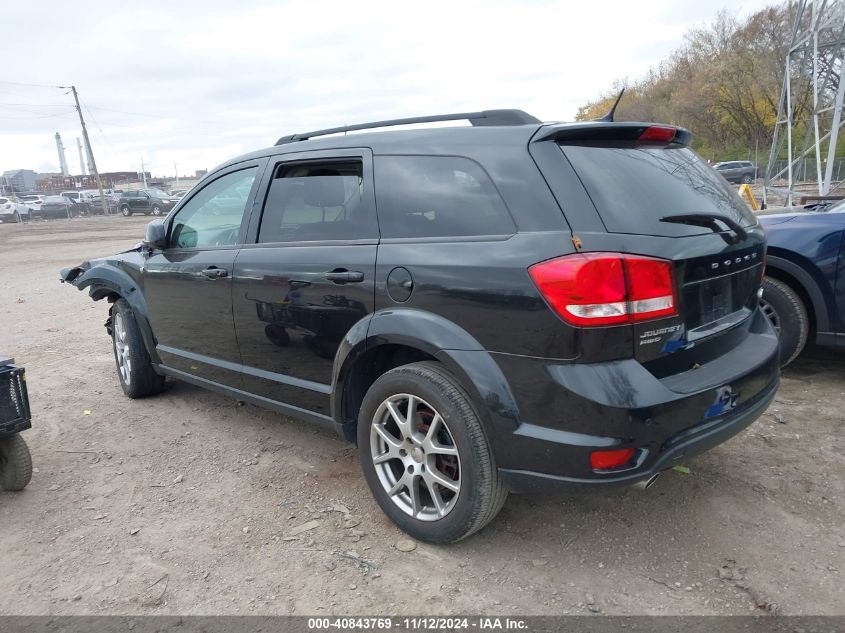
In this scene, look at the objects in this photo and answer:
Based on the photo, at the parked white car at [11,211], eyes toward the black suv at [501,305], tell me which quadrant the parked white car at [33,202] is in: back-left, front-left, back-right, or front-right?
back-left

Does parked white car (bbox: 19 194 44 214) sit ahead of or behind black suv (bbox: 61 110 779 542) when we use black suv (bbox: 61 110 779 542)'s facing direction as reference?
ahead

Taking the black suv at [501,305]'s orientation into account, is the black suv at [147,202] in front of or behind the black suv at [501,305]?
in front

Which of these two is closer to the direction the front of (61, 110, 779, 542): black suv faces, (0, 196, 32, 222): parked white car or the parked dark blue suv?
the parked white car

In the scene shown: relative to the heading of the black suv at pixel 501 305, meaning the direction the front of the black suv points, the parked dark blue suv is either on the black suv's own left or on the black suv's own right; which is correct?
on the black suv's own right

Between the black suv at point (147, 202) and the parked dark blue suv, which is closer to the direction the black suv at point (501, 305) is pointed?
the black suv

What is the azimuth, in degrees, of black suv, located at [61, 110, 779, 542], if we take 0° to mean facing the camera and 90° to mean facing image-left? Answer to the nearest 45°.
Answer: approximately 135°

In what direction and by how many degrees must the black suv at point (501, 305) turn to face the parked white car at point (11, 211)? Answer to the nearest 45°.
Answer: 0° — it already faces it
